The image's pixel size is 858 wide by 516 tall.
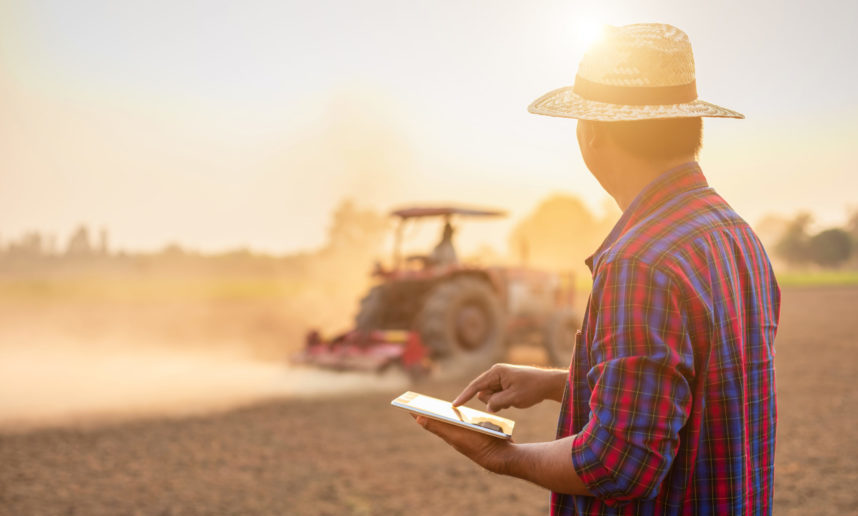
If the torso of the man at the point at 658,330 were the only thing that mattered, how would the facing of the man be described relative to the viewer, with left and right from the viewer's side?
facing away from the viewer and to the left of the viewer

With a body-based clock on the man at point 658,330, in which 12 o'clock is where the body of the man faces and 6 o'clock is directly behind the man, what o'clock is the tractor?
The tractor is roughly at 1 o'clock from the man.

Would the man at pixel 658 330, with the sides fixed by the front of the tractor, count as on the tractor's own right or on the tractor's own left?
on the tractor's own right

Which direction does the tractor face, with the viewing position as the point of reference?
facing away from the viewer and to the right of the viewer

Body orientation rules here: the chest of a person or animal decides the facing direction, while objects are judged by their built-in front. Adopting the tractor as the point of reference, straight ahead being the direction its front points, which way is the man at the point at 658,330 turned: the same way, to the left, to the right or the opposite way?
to the left

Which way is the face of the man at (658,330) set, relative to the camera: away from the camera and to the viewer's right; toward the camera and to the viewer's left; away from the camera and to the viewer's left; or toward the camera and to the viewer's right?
away from the camera and to the viewer's left
